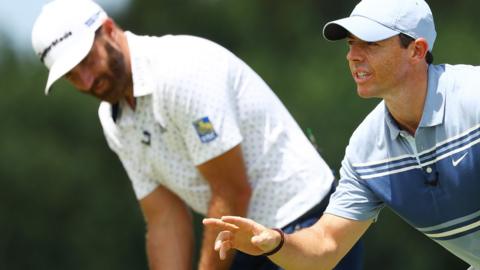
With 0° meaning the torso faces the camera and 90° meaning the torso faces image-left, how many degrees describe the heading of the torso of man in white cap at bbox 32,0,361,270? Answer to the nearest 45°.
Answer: approximately 45°

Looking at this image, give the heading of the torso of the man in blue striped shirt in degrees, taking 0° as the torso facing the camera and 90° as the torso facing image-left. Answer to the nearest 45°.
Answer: approximately 45°

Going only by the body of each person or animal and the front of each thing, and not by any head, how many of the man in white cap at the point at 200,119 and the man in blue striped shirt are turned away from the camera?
0

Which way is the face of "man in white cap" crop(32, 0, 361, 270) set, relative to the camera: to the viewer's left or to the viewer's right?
to the viewer's left

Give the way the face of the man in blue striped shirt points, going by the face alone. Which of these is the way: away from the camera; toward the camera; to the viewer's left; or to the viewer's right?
to the viewer's left

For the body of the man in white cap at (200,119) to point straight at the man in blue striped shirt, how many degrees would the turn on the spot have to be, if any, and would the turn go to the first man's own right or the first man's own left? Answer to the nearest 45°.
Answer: approximately 90° to the first man's own left
